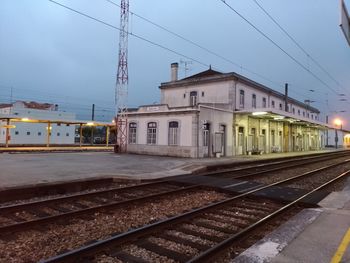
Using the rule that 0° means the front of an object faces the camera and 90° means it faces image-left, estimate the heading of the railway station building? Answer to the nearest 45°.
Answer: approximately 315°

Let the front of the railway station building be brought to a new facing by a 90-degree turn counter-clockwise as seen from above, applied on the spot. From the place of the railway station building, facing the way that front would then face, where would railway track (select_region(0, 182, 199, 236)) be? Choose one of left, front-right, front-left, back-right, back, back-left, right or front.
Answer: back-right
